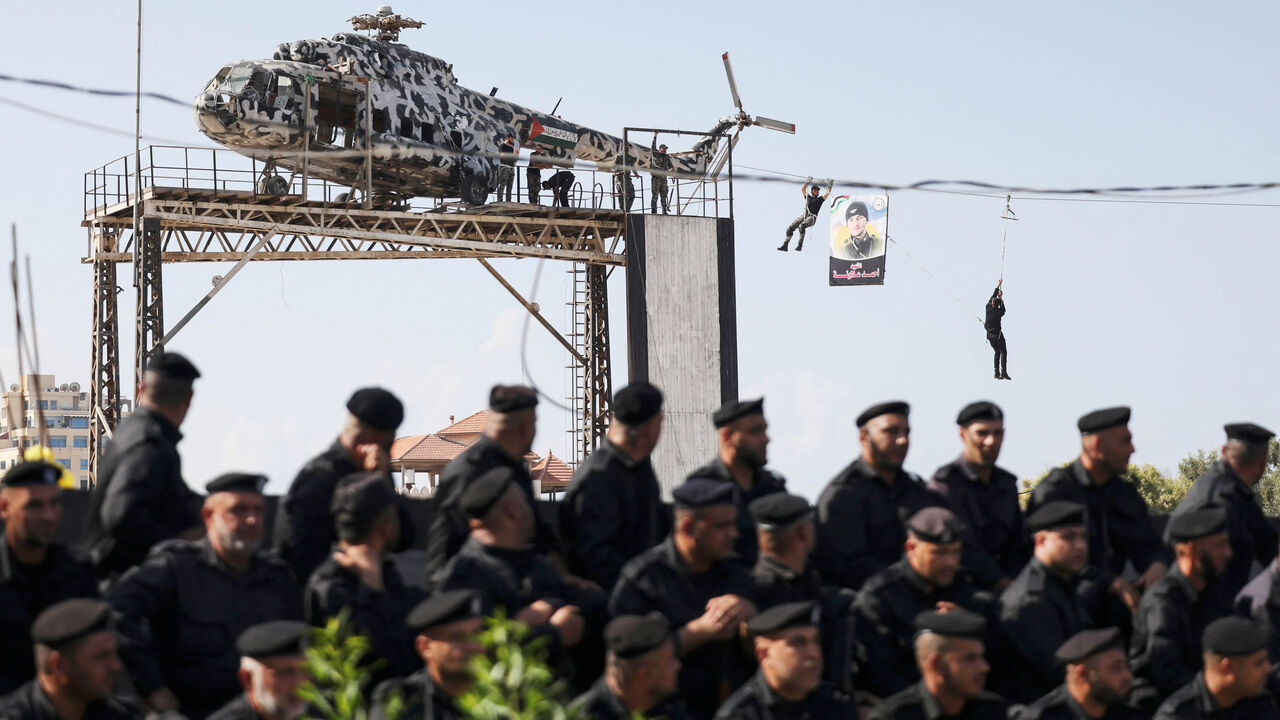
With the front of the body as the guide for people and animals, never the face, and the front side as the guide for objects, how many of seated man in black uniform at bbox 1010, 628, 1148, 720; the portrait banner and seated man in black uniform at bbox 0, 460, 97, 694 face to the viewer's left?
0

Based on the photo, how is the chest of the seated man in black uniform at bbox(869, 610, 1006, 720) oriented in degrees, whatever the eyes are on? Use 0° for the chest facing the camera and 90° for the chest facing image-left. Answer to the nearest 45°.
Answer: approximately 315°

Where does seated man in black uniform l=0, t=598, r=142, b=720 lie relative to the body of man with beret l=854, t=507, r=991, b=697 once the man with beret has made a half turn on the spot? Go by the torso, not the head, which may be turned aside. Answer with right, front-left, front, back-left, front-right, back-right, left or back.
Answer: left

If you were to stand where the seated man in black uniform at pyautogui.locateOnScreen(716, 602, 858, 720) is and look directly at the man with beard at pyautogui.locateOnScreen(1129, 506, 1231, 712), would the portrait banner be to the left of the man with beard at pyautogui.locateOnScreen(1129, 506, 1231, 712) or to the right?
left

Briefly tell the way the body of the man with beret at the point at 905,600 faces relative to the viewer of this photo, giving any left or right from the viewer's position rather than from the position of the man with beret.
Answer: facing the viewer and to the right of the viewer

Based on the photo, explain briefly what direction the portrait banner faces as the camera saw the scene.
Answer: facing the viewer

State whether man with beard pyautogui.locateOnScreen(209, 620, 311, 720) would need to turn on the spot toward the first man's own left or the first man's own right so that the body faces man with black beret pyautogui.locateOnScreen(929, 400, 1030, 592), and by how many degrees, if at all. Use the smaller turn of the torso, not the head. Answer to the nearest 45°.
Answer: approximately 90° to the first man's own left

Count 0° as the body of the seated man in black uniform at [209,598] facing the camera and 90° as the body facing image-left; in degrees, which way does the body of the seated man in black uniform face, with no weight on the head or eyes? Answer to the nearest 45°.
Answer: approximately 315°

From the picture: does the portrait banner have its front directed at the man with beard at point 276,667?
yes

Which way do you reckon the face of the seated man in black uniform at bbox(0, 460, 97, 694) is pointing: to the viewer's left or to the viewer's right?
to the viewer's right

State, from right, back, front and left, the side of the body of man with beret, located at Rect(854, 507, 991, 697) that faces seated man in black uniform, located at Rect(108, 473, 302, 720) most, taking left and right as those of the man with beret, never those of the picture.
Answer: right

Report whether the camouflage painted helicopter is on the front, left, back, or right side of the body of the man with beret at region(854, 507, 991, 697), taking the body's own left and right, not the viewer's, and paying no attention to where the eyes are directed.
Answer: back

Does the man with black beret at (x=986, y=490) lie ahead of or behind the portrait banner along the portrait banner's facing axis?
ahead

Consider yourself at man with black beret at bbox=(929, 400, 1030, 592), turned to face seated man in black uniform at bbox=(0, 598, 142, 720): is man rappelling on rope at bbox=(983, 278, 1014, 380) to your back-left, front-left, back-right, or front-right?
back-right

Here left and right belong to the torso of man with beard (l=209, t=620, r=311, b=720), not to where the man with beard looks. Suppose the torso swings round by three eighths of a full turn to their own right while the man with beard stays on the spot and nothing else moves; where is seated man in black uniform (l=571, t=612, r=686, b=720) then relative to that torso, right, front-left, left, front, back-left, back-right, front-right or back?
back

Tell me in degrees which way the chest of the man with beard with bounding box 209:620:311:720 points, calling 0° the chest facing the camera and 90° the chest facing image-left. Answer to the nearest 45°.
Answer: approximately 315°
